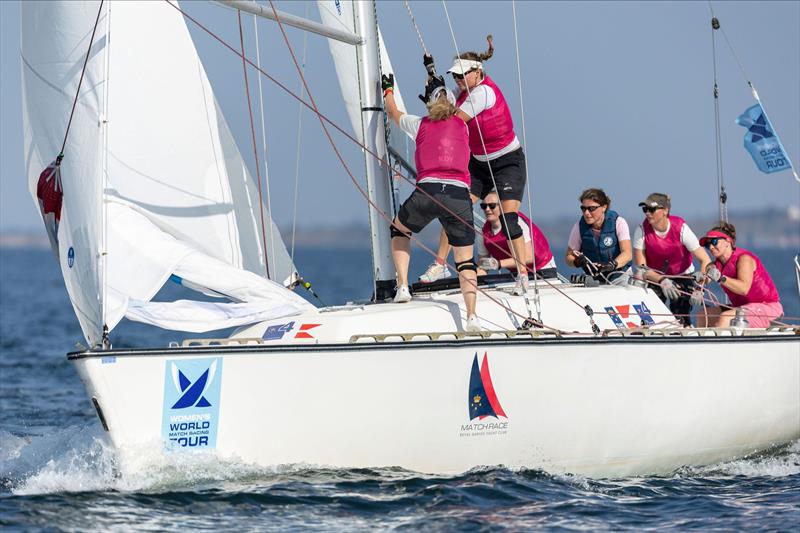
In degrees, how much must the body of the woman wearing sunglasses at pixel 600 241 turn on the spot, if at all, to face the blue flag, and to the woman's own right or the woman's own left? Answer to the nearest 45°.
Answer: approximately 180°

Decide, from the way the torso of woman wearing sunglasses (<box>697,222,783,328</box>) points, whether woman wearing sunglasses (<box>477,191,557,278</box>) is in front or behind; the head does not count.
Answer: in front

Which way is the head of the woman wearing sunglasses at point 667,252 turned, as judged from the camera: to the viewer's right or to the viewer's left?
to the viewer's left

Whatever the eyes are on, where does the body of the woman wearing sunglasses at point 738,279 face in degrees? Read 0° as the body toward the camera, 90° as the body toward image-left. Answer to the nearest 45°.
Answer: approximately 90°

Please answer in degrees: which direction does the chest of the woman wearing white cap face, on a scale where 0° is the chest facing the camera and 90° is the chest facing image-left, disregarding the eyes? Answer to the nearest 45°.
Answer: approximately 45°

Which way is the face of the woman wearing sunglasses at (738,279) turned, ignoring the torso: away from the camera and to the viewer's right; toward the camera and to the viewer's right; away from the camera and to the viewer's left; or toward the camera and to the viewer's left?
toward the camera and to the viewer's left

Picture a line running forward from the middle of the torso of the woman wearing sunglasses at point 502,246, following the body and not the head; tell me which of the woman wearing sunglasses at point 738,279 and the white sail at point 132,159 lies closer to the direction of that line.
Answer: the white sail

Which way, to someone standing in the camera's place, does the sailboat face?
facing to the left of the viewer
